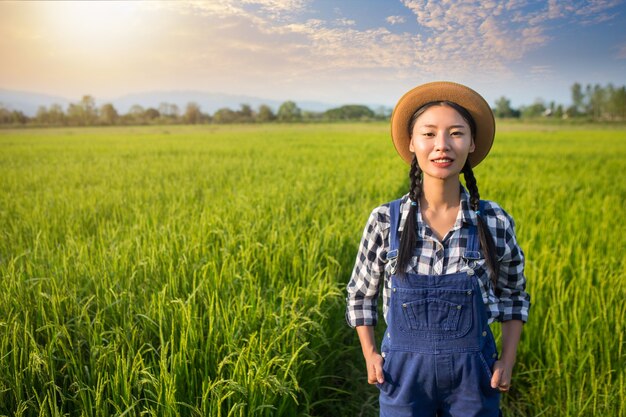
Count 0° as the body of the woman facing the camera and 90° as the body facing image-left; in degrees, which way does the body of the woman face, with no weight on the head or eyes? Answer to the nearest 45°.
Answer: approximately 0°
